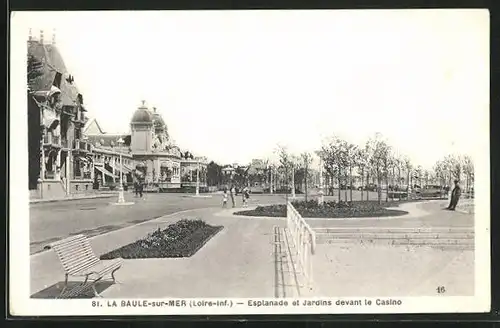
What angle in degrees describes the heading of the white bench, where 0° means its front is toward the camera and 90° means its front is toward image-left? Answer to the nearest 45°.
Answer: approximately 315°

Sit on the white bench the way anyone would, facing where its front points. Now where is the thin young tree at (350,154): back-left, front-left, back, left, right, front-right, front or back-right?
front-left

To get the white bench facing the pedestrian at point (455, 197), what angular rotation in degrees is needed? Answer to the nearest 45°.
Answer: approximately 45° to its left
